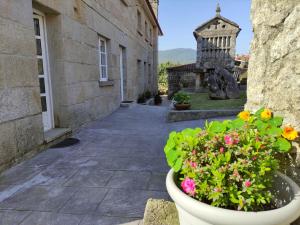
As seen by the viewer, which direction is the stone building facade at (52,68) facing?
to the viewer's right

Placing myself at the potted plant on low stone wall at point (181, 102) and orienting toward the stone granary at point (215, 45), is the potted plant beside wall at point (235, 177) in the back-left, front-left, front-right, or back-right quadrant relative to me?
back-right

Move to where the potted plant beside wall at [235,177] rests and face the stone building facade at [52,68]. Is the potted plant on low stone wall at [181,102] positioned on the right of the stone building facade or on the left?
right

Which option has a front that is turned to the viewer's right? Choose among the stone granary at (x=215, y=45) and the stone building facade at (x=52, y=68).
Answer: the stone building facade

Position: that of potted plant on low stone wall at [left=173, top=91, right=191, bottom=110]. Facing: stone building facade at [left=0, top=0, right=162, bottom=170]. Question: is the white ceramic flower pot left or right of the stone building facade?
left

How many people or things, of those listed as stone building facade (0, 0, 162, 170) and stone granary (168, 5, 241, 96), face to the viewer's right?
1
